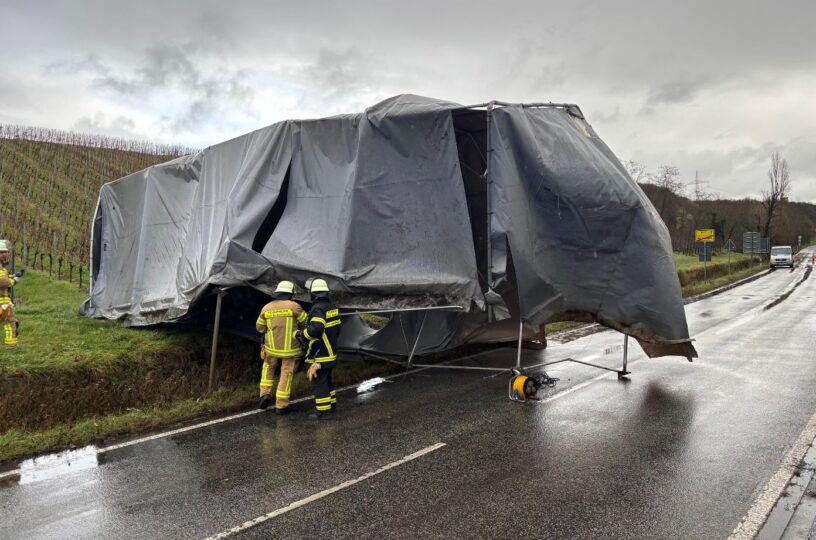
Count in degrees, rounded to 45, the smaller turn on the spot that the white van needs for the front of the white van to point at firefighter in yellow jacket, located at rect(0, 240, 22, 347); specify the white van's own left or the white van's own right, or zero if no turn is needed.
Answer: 0° — it already faces them

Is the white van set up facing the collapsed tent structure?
yes

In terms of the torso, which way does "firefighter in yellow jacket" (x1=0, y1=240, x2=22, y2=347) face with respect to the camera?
to the viewer's right

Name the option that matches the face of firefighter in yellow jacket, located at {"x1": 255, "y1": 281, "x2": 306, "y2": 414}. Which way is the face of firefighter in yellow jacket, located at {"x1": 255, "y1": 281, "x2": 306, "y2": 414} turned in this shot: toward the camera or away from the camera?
away from the camera

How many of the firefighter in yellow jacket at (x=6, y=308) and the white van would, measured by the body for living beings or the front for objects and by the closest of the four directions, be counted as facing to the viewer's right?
1

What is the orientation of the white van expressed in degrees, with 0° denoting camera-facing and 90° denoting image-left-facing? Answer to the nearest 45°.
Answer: approximately 0°

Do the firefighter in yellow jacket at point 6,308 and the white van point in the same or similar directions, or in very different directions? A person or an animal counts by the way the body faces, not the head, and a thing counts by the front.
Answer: very different directions

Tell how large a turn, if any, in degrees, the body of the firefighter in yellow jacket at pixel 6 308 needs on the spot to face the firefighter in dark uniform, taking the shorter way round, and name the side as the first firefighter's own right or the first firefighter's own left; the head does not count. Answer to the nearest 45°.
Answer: approximately 45° to the first firefighter's own right

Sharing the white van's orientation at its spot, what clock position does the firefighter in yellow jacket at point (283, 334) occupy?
The firefighter in yellow jacket is roughly at 12 o'clock from the white van.
